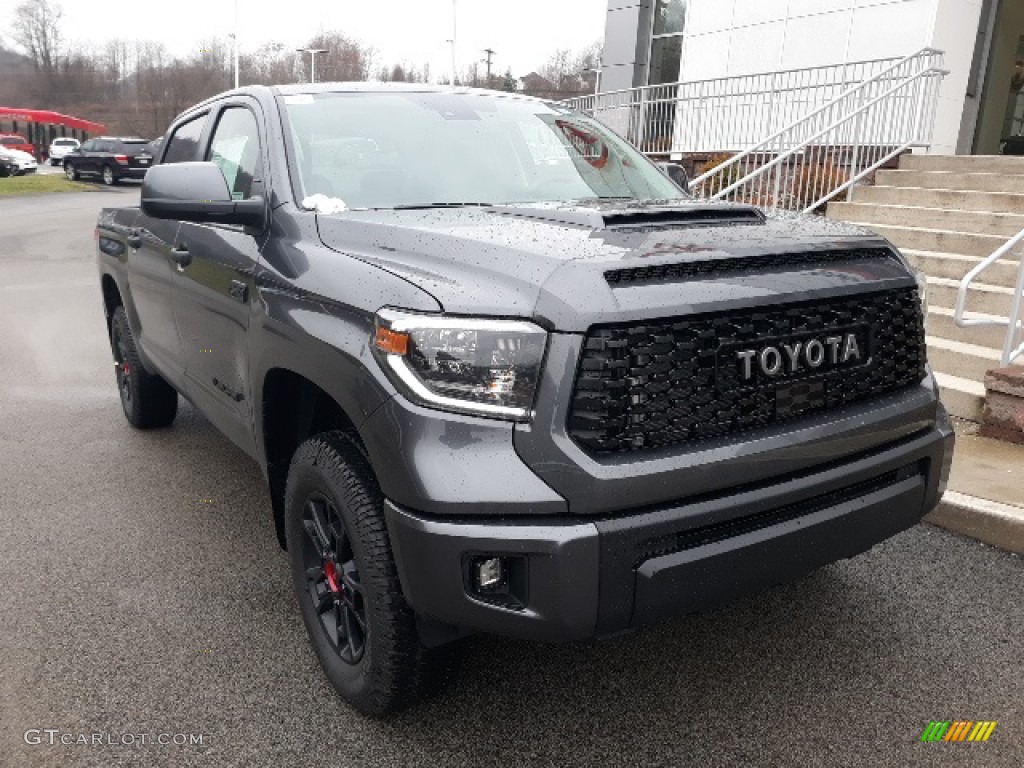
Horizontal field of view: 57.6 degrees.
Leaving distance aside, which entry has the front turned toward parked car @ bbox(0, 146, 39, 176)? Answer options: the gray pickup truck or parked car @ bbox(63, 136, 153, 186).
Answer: parked car @ bbox(63, 136, 153, 186)

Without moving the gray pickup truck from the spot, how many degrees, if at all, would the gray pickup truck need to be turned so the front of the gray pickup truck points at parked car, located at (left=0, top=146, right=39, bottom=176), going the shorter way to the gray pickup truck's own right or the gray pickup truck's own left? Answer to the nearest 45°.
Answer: approximately 180°

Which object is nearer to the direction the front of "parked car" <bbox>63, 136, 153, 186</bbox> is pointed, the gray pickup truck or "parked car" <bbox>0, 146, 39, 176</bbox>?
the parked car

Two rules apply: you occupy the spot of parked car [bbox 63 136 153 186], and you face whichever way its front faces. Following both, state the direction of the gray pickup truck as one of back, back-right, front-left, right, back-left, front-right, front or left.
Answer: back-left

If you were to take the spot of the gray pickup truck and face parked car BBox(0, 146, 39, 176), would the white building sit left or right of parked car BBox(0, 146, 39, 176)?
right

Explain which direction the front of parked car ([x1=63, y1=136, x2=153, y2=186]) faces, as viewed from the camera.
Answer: facing away from the viewer and to the left of the viewer

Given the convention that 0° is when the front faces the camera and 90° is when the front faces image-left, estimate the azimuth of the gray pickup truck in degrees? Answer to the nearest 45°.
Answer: approximately 315°

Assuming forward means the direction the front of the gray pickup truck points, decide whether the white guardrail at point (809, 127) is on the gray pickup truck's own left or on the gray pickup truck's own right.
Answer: on the gray pickup truck's own left
